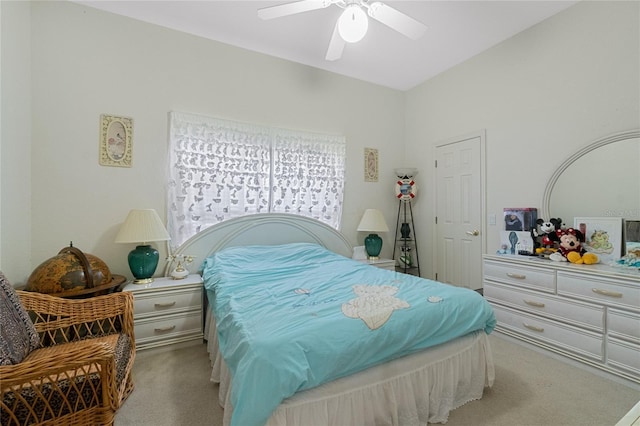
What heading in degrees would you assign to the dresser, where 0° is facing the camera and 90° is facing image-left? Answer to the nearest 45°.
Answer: approximately 45°

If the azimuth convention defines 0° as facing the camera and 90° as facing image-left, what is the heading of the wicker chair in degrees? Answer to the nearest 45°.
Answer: approximately 270°

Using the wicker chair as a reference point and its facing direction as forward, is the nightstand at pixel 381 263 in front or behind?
in front

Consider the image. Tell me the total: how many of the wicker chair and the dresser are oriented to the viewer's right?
1

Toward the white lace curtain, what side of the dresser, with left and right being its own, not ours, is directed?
front

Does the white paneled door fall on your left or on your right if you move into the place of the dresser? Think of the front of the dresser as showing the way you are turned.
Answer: on your right

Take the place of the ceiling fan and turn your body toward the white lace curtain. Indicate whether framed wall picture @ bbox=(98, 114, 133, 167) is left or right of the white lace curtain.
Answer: left

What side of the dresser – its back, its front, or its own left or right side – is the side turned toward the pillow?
front

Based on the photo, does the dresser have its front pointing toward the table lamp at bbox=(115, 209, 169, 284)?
yes

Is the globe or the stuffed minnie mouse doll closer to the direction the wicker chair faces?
the stuffed minnie mouse doll

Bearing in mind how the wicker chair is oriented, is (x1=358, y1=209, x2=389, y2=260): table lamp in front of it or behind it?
in front
